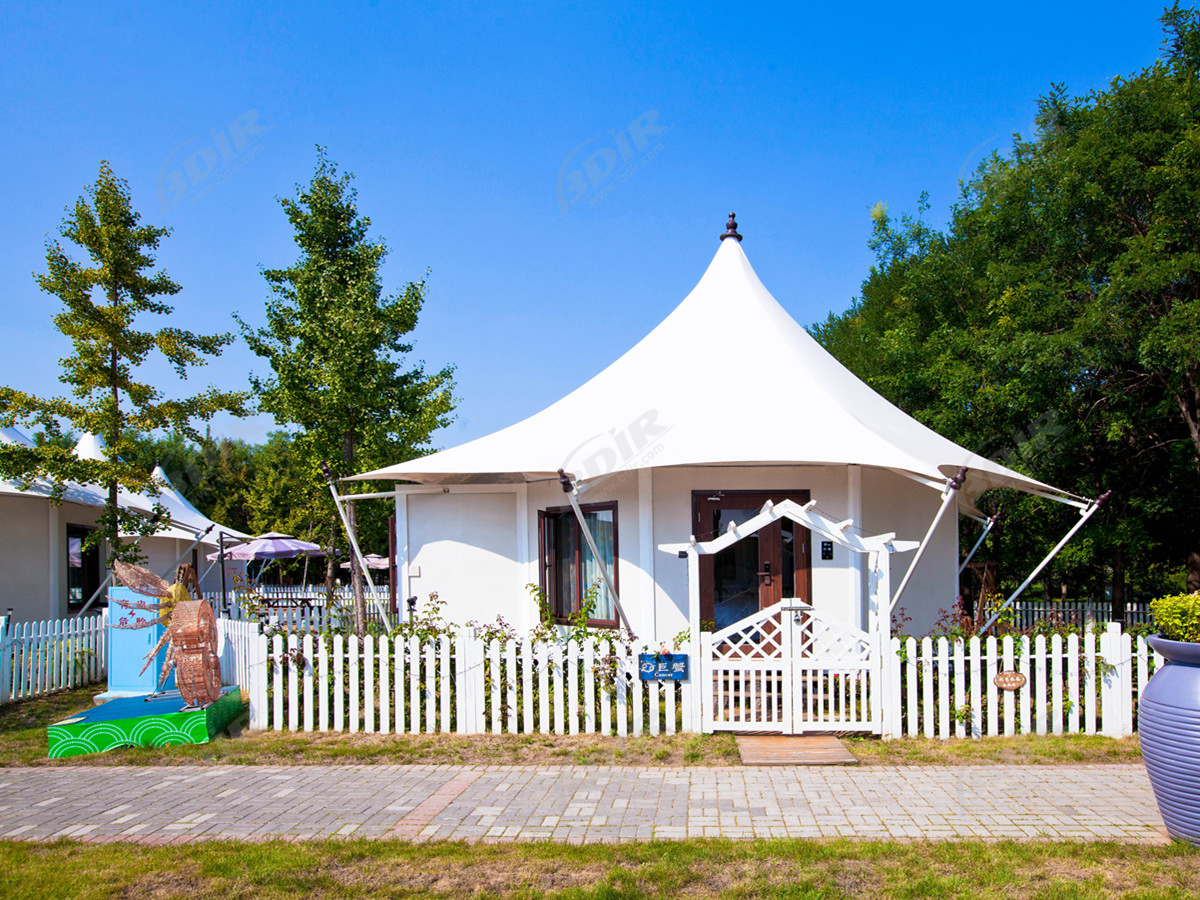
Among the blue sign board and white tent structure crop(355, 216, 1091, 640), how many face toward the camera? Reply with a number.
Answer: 2

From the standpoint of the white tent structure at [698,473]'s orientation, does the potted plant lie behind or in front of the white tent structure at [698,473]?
in front

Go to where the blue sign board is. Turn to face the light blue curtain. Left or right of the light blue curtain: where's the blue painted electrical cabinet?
left

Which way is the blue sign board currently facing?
toward the camera

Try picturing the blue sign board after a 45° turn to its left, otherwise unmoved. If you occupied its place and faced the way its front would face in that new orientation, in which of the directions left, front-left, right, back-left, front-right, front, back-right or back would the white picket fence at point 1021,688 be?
front-left

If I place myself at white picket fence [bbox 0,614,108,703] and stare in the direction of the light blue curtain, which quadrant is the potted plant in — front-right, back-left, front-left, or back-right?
front-right

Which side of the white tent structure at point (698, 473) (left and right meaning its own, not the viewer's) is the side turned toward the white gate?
front

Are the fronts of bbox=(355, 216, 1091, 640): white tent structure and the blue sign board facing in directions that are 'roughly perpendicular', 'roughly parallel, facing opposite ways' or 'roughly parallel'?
roughly parallel

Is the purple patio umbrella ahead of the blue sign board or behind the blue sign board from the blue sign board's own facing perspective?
behind

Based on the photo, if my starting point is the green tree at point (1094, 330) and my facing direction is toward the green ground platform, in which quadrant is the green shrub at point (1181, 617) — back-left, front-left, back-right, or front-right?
front-left

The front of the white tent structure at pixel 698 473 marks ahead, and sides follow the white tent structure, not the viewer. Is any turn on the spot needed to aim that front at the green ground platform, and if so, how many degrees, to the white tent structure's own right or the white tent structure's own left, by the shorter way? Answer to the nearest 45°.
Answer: approximately 45° to the white tent structure's own right

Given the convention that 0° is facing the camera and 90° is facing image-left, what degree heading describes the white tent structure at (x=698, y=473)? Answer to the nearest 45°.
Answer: approximately 0°
